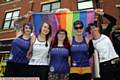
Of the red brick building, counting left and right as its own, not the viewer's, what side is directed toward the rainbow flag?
front

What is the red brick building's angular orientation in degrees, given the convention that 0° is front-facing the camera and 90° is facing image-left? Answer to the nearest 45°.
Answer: approximately 0°
